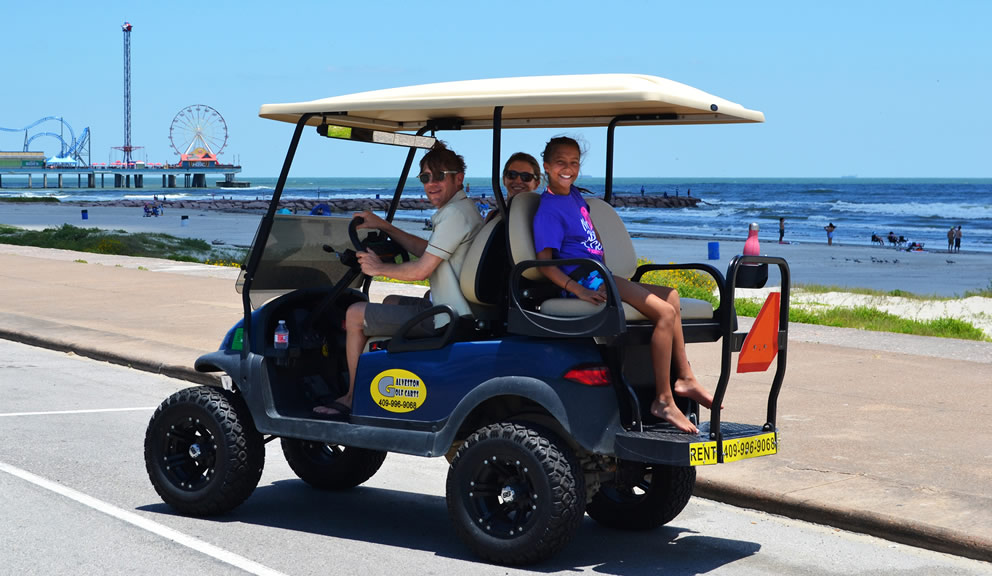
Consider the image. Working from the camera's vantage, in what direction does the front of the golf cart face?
facing away from the viewer and to the left of the viewer

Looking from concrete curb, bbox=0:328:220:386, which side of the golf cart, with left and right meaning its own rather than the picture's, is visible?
front

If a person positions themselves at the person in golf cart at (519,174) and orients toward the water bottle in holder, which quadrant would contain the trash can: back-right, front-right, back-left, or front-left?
back-right

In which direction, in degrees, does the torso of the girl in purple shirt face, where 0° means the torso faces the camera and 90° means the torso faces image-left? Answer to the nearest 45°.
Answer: approximately 315°

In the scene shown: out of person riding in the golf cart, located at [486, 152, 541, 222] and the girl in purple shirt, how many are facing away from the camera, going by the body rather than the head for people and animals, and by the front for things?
0

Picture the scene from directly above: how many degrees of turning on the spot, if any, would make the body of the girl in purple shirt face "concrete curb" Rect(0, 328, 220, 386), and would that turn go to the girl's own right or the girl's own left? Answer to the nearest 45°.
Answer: approximately 180°
